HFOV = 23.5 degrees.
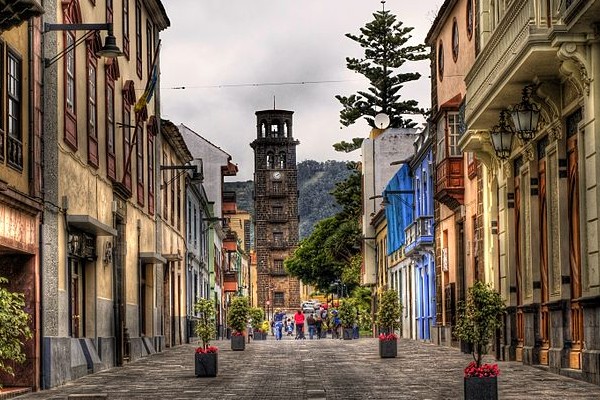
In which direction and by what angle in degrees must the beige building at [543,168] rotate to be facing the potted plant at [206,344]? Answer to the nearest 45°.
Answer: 0° — it already faces it

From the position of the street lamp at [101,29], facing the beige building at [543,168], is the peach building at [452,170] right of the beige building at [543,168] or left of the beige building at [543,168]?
left

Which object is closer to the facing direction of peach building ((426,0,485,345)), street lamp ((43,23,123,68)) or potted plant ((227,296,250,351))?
the potted plant

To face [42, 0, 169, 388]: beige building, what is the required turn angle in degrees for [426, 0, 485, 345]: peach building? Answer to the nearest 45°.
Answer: approximately 45° to its left

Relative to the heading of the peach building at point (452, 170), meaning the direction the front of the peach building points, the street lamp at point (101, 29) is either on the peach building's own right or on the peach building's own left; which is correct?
on the peach building's own left

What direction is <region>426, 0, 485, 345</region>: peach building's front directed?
to the viewer's left

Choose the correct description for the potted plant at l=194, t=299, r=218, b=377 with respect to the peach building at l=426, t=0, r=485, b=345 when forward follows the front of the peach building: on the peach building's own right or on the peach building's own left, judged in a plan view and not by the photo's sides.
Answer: on the peach building's own left

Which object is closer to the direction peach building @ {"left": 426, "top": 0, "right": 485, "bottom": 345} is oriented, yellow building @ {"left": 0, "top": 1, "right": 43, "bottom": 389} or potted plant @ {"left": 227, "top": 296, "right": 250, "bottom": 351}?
the potted plant

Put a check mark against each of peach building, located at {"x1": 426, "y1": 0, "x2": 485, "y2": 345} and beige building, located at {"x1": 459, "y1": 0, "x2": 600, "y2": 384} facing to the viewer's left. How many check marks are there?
2

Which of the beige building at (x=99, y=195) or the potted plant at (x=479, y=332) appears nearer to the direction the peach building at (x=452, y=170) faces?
the beige building

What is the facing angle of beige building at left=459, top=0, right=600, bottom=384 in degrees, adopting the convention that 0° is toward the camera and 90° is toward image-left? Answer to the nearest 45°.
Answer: approximately 90°

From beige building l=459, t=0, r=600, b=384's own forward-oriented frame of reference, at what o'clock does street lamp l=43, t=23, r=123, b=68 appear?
The street lamp is roughly at 11 o'clock from the beige building.
